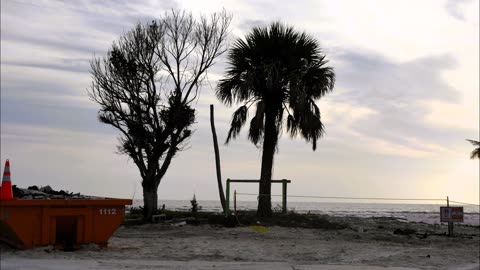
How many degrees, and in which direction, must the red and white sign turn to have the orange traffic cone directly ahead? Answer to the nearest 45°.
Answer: approximately 45° to its right

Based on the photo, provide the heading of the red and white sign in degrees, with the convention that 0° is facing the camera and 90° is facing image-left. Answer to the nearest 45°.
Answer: approximately 0°

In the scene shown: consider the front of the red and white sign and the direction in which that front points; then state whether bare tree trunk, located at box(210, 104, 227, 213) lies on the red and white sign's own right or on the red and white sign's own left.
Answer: on the red and white sign's own right

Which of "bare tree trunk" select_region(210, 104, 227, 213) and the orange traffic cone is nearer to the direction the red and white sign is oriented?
the orange traffic cone

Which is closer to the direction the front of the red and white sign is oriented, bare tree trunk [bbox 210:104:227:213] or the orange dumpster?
the orange dumpster

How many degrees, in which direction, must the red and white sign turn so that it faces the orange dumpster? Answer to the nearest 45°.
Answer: approximately 45° to its right

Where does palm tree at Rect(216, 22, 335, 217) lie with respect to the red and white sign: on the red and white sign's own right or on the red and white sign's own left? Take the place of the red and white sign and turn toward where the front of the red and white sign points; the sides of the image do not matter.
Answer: on the red and white sign's own right
